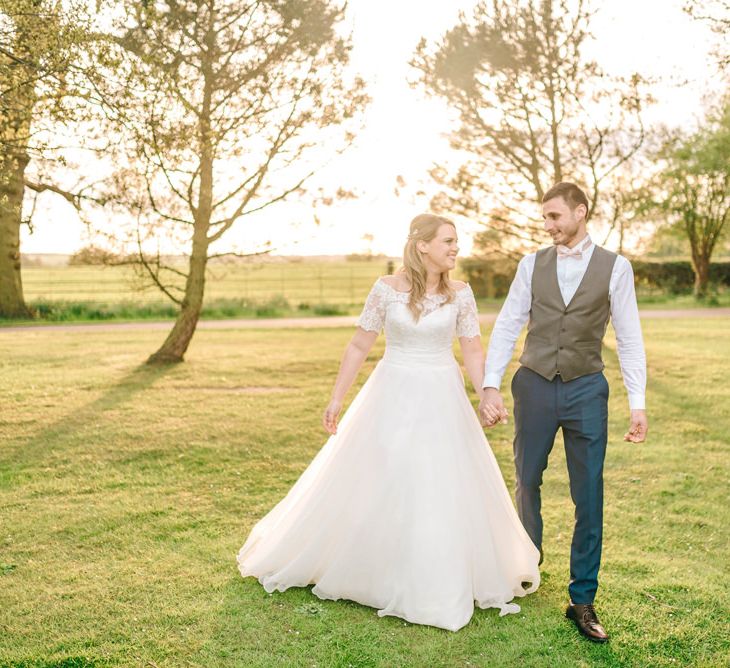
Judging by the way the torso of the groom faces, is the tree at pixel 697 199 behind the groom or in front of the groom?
behind

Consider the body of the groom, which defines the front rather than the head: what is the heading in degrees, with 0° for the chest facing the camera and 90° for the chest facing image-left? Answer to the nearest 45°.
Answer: approximately 0°

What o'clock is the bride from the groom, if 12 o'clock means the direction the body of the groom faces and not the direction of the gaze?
The bride is roughly at 3 o'clock from the groom.
